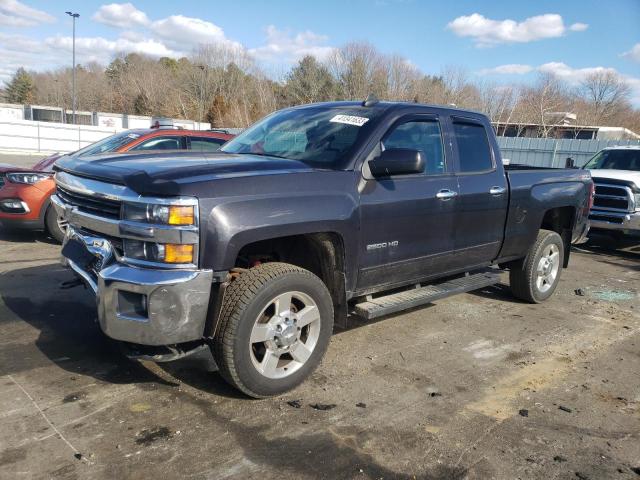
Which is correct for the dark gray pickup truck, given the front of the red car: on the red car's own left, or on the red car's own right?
on the red car's own left

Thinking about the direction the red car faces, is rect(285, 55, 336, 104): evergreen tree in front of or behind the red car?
behind

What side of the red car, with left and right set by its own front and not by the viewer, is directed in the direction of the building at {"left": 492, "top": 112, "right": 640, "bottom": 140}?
back

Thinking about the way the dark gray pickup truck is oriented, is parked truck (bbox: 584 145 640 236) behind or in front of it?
behind

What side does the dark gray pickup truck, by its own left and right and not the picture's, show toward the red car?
right

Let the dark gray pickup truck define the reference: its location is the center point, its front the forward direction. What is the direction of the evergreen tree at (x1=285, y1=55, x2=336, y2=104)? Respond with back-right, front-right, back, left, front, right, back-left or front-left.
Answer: back-right
